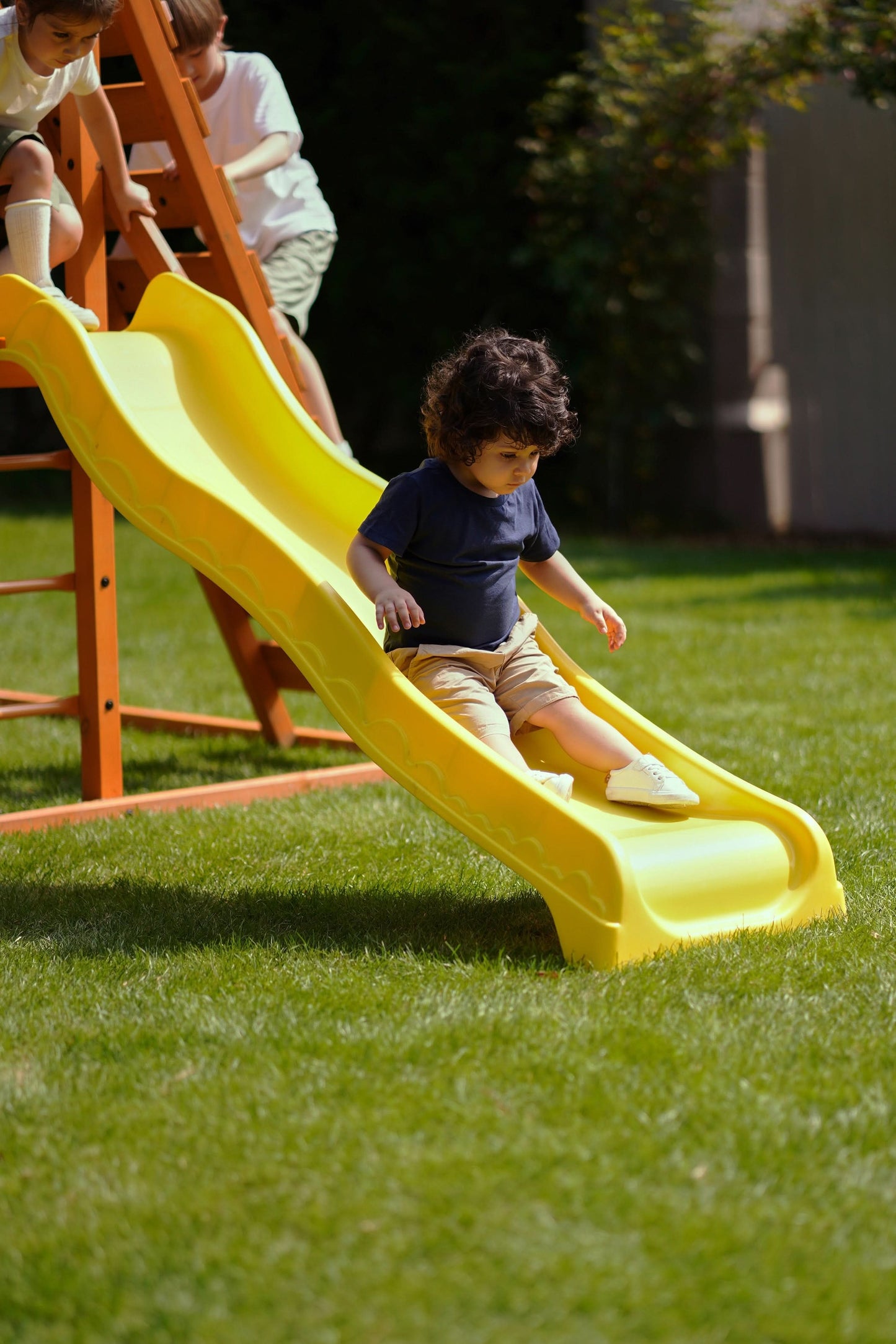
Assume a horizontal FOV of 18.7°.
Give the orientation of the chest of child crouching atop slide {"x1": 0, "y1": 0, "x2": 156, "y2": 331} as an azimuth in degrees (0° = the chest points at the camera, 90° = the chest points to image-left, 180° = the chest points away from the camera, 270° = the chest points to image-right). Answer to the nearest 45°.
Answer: approximately 315°

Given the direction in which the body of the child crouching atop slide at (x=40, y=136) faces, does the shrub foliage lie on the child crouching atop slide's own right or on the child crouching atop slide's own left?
on the child crouching atop slide's own left

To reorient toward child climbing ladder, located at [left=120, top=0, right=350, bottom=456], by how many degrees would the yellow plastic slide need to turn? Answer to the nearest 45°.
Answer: approximately 135° to its left

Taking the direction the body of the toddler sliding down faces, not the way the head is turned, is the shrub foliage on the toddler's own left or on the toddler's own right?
on the toddler's own left

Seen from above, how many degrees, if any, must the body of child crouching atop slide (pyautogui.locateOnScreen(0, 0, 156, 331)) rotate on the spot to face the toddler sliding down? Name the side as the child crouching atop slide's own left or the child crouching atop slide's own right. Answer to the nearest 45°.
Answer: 0° — they already face them

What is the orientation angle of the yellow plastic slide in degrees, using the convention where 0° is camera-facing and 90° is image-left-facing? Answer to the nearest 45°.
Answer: approximately 315°

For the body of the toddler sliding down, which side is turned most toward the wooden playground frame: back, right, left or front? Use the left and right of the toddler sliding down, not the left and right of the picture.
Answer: back
